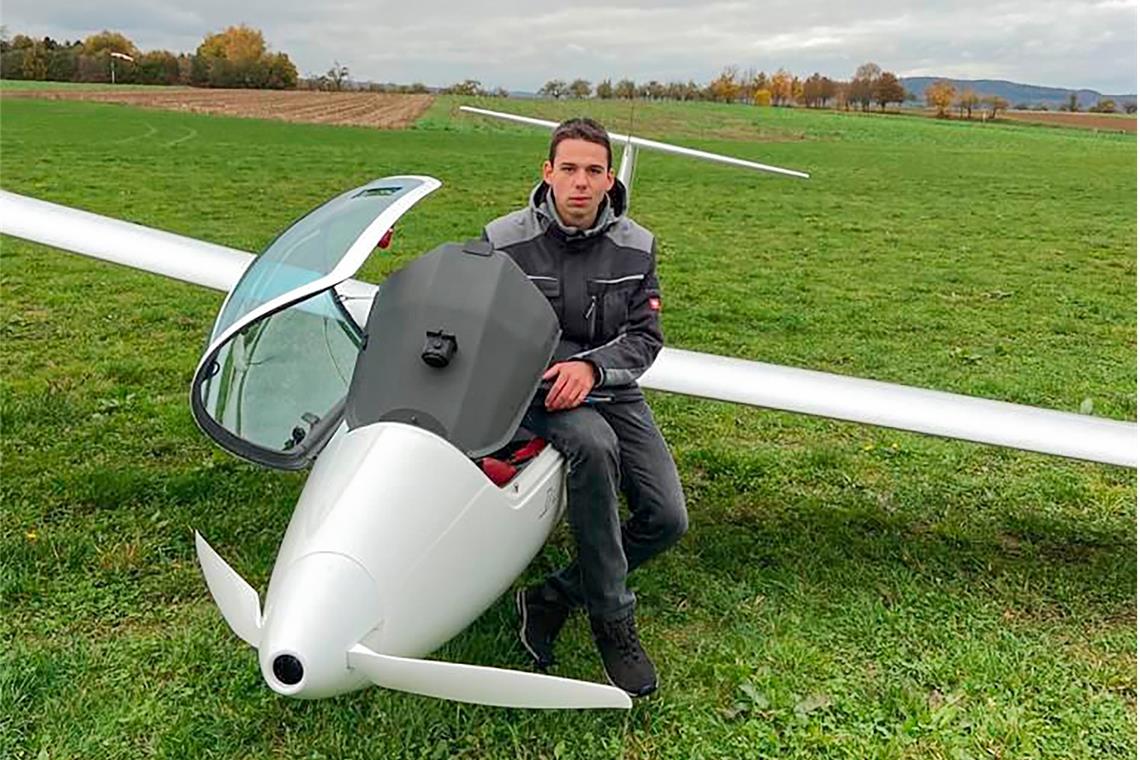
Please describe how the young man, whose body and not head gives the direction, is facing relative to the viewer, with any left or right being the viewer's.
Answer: facing the viewer

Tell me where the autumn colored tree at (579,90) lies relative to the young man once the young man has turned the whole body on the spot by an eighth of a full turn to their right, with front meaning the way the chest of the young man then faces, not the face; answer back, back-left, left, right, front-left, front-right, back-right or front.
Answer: back-right
